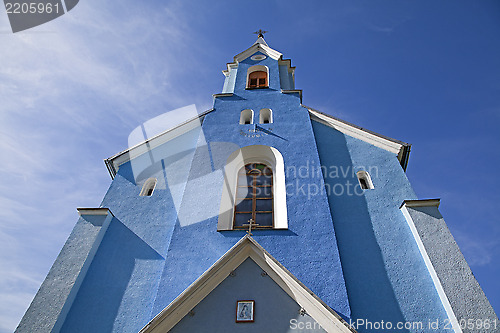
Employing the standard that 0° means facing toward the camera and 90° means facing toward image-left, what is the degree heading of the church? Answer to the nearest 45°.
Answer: approximately 0°
